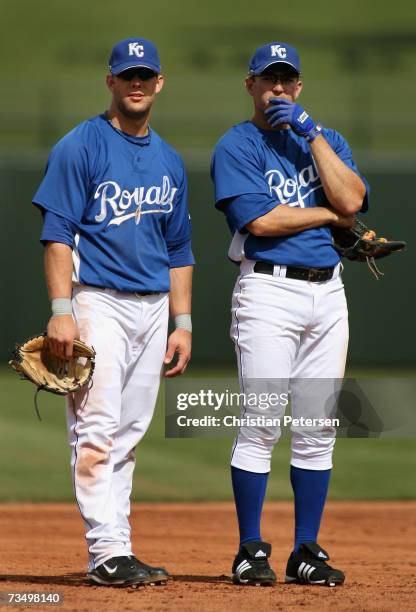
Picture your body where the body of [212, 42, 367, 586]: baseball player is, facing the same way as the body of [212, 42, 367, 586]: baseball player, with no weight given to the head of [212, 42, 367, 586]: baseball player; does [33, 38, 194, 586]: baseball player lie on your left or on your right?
on your right

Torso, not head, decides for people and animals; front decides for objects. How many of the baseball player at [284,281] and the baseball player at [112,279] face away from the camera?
0

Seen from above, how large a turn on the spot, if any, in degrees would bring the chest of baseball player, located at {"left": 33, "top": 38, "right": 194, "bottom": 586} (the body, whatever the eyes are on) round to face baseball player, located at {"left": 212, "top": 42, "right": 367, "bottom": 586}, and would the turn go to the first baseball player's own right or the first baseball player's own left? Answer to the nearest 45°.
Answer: approximately 45° to the first baseball player's own left

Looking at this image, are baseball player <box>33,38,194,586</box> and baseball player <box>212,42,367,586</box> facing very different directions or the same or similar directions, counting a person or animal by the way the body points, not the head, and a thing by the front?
same or similar directions

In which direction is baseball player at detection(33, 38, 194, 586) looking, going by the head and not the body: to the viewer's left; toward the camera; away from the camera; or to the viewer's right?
toward the camera

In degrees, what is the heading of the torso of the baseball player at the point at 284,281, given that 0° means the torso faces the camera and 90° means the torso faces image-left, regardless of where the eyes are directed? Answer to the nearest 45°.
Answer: approximately 315°
